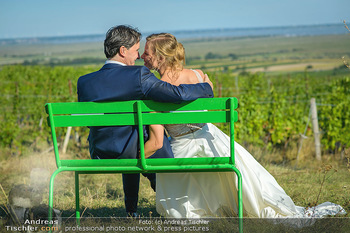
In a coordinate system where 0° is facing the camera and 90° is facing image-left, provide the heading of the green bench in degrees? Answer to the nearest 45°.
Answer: approximately 180°

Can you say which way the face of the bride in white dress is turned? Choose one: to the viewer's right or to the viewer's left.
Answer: to the viewer's left
